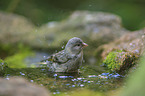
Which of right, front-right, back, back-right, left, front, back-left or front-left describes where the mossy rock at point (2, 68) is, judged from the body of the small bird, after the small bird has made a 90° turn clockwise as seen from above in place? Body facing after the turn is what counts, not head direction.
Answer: right

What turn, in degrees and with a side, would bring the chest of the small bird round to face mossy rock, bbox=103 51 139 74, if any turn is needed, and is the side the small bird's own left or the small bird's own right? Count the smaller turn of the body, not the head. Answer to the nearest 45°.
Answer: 0° — it already faces it

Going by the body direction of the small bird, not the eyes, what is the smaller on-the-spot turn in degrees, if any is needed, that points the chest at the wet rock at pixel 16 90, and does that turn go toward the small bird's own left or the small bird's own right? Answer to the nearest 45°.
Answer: approximately 90° to the small bird's own right

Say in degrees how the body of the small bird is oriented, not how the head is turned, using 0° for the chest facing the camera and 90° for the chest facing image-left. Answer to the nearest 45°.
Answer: approximately 270°
